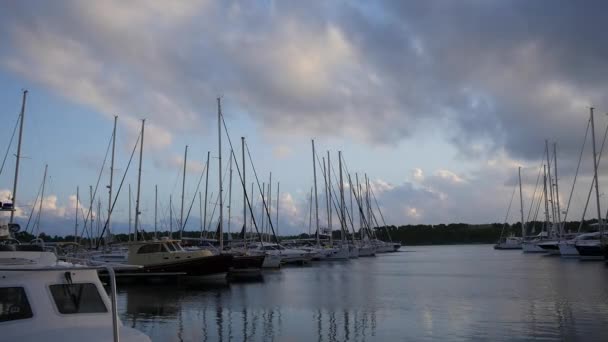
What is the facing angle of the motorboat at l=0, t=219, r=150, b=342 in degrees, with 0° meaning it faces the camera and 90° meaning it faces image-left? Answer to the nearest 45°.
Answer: approximately 270°
